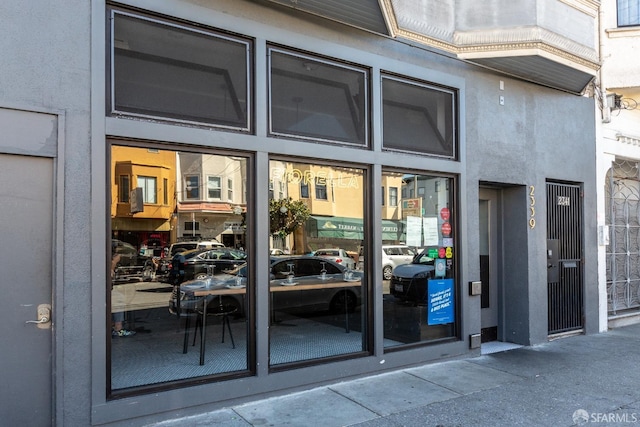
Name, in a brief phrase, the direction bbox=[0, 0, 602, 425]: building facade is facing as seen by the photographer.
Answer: facing the viewer and to the right of the viewer
